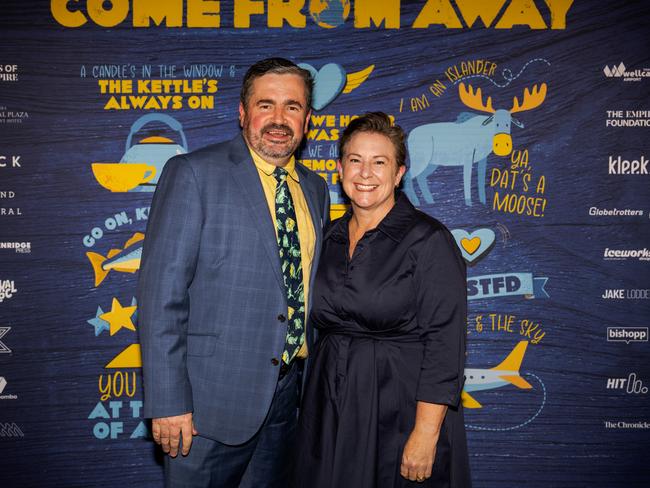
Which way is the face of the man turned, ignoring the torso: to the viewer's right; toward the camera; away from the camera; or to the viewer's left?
toward the camera

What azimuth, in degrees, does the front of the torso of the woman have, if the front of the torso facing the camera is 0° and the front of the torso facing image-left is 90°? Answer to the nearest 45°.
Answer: approximately 45°

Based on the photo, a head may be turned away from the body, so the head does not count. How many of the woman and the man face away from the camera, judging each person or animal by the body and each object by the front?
0

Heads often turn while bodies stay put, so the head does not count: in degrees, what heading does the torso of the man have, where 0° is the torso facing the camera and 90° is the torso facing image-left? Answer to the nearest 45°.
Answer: approximately 315°

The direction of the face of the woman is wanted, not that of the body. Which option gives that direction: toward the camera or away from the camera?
toward the camera
